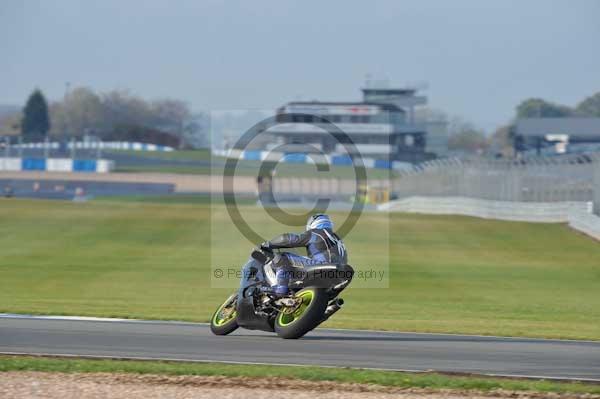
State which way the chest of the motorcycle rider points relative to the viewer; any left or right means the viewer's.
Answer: facing away from the viewer and to the left of the viewer
